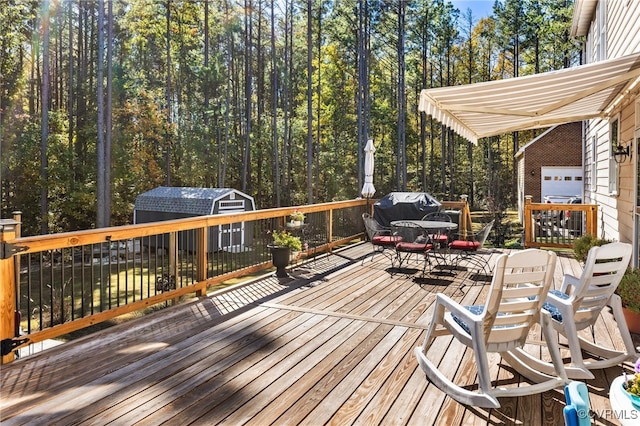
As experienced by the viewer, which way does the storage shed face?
facing the viewer and to the right of the viewer

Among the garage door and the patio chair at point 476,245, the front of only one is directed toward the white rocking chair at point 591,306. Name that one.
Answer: the garage door

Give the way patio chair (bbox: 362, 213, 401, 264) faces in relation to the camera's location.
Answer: facing to the right of the viewer

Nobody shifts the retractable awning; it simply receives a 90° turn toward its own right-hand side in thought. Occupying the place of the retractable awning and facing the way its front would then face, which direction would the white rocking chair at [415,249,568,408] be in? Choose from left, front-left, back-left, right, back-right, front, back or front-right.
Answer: back

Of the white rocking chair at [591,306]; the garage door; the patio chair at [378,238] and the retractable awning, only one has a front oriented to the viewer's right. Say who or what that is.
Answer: the patio chair

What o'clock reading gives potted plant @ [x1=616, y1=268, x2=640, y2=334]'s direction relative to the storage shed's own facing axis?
The potted plant is roughly at 1 o'clock from the storage shed.

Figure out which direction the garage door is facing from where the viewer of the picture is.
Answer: facing the viewer

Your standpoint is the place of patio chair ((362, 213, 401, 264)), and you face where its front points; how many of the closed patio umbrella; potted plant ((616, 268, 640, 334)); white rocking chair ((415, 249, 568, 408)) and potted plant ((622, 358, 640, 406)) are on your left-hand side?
1

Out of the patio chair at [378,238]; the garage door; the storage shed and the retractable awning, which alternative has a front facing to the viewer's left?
the retractable awning

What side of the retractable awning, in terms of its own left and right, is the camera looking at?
left

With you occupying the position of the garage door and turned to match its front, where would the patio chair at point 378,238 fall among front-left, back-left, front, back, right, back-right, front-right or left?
front

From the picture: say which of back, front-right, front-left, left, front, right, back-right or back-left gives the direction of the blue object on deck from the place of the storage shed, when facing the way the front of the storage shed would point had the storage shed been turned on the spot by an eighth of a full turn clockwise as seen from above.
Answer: front

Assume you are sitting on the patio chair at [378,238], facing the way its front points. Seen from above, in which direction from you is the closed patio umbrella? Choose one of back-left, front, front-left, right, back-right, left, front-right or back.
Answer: left

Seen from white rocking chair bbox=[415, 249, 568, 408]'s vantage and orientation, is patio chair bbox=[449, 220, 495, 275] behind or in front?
in front

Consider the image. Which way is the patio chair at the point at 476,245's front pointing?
to the viewer's left

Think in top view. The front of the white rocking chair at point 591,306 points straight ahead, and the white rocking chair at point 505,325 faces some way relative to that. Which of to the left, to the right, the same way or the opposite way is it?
the same way

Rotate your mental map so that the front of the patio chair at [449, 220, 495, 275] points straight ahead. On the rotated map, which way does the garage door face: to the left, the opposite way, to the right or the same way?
to the left

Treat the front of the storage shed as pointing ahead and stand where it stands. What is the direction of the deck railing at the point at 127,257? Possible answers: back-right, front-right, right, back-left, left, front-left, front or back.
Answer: front-right

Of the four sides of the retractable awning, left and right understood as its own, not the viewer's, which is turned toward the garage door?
right
